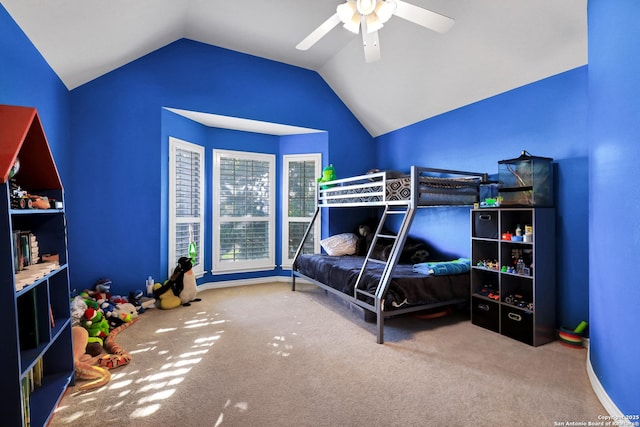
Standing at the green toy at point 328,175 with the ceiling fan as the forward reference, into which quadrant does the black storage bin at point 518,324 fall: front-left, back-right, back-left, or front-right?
front-left

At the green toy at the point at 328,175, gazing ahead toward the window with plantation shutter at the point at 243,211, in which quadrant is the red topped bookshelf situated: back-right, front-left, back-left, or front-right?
front-left

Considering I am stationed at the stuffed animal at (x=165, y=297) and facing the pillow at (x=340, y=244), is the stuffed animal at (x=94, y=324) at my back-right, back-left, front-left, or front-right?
back-right

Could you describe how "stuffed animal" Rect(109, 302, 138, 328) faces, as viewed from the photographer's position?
facing the viewer and to the right of the viewer

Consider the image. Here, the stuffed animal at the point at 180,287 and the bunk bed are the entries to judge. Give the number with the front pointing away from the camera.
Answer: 0

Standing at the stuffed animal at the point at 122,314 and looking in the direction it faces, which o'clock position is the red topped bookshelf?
The red topped bookshelf is roughly at 2 o'clock from the stuffed animal.
